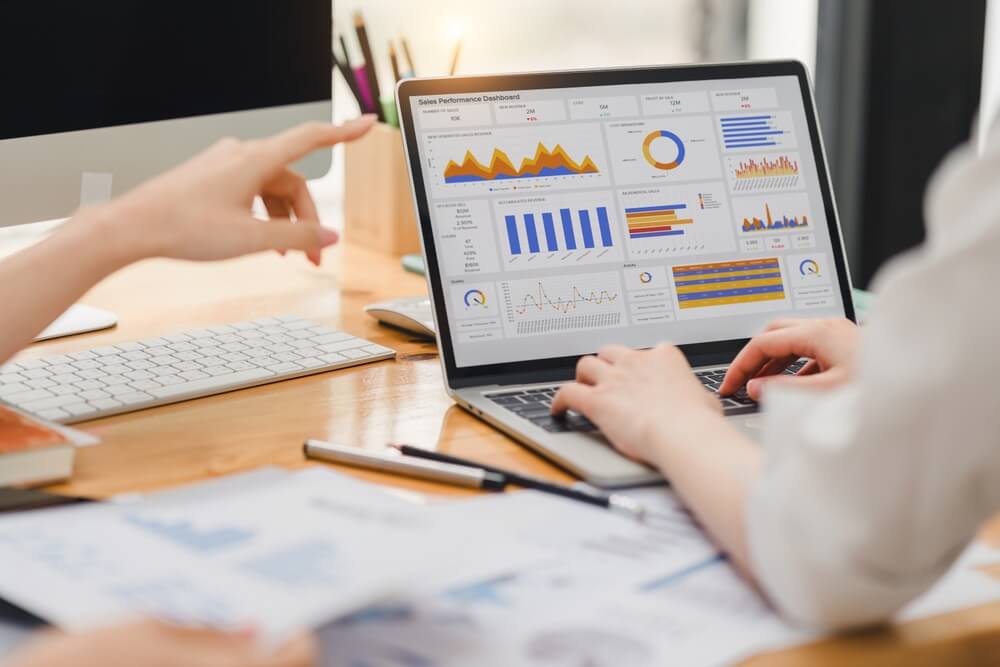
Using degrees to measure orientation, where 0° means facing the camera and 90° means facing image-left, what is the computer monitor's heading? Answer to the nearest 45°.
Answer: approximately 315°

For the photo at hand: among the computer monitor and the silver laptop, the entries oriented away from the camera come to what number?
0

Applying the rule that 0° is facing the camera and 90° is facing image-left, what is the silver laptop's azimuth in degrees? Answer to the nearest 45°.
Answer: approximately 315°

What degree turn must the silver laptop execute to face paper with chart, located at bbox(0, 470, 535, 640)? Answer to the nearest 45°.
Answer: approximately 45° to its right
